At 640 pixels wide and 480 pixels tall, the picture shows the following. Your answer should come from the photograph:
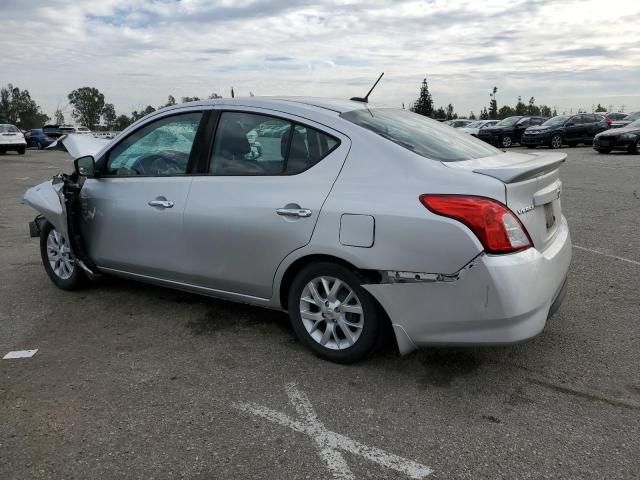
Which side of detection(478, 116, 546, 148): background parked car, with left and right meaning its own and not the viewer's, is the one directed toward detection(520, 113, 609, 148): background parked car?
left

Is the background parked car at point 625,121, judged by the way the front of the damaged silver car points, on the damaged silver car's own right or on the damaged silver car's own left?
on the damaged silver car's own right

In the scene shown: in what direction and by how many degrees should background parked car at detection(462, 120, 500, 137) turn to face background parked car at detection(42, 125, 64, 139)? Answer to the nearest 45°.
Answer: approximately 45° to its right

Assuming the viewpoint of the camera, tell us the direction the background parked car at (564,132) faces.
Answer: facing the viewer and to the left of the viewer

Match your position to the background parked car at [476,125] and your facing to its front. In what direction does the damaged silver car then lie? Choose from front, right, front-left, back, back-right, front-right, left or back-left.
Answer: front-left

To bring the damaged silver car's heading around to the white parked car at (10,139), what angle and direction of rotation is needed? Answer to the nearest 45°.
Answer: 0° — it already faces it

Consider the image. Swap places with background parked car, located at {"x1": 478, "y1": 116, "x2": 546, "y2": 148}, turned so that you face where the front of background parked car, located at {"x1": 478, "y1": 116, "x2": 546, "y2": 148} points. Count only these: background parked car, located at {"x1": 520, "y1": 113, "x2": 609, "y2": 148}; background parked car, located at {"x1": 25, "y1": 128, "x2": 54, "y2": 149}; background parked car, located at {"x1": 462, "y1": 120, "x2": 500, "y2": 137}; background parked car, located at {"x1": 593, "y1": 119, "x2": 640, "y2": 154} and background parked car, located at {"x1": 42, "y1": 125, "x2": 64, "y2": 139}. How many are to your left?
2

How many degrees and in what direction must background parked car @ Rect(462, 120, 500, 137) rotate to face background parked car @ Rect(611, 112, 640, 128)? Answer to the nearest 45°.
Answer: approximately 135° to its left

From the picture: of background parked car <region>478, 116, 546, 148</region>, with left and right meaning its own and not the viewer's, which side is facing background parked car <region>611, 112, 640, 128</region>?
back

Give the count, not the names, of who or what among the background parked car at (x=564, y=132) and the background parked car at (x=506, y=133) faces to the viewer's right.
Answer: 0

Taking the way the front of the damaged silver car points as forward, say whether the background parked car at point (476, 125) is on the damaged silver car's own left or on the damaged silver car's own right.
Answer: on the damaged silver car's own right

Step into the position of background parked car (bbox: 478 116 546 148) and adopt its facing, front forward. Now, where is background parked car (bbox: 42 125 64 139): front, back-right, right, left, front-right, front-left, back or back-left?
front-right

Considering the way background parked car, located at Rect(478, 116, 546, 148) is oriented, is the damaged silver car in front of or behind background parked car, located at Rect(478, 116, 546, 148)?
in front
